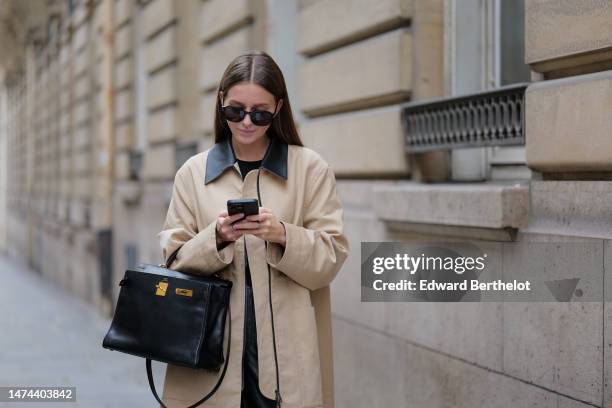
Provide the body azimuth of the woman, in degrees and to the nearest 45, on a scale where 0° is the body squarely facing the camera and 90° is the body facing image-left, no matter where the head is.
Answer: approximately 0°
